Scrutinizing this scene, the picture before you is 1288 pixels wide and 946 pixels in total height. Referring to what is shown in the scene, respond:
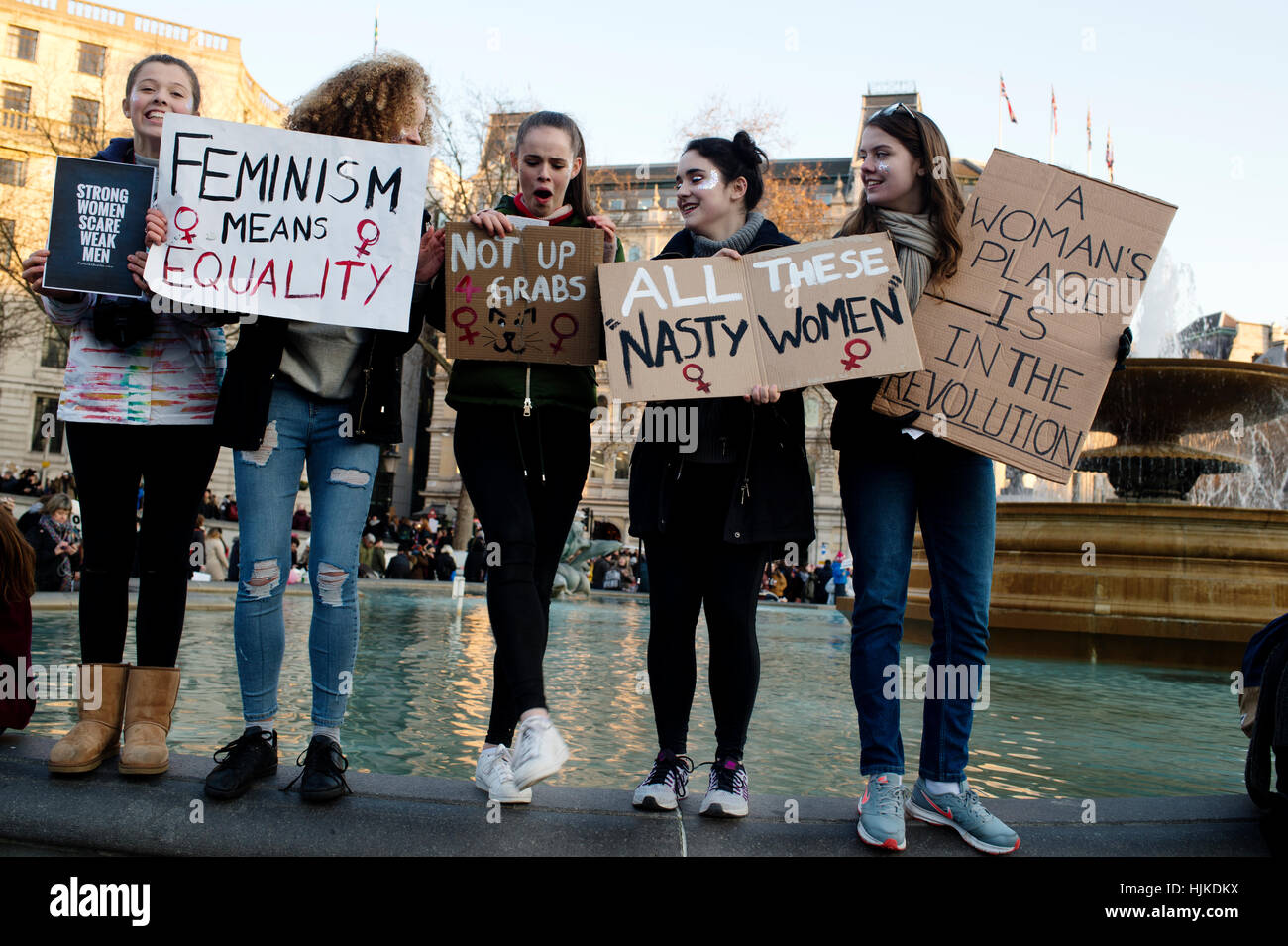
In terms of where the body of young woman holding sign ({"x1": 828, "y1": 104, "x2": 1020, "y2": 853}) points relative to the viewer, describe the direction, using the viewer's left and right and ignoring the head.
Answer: facing the viewer

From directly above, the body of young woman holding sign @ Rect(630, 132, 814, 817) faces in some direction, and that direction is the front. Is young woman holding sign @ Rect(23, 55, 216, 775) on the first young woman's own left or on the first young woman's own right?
on the first young woman's own right

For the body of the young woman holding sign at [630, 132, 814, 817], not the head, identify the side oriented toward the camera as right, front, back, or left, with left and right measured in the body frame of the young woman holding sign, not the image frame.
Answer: front

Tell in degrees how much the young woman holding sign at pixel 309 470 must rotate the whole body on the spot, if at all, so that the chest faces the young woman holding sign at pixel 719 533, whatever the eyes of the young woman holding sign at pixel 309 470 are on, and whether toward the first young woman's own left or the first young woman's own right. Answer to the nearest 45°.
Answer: approximately 90° to the first young woman's own left

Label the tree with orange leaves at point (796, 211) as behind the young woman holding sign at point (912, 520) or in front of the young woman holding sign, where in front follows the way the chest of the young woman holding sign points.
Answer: behind

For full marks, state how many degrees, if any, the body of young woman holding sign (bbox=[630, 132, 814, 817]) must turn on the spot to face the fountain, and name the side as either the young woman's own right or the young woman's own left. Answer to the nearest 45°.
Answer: approximately 135° to the young woman's own left

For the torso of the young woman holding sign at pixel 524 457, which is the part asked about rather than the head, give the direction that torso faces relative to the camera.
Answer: toward the camera

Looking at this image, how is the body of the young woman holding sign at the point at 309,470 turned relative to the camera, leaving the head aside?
toward the camera
